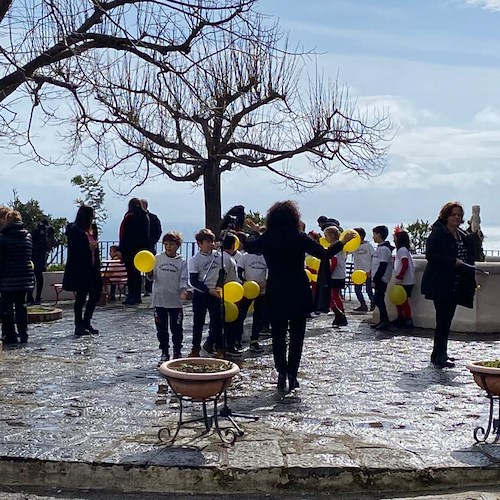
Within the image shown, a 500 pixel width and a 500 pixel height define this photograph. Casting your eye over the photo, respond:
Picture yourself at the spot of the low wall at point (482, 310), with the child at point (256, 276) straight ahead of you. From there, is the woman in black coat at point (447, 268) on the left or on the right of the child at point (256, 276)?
left

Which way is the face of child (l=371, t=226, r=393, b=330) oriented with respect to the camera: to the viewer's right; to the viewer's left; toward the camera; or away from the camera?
to the viewer's left

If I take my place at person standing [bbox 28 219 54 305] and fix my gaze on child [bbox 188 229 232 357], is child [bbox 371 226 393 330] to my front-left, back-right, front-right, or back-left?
front-left

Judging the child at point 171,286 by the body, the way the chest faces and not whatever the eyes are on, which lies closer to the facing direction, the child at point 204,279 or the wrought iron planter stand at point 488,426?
the wrought iron planter stand

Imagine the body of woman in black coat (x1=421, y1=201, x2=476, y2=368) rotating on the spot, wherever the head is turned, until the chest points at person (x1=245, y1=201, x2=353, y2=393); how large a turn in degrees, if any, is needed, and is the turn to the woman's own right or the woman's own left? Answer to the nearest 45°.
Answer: approximately 90° to the woman's own right

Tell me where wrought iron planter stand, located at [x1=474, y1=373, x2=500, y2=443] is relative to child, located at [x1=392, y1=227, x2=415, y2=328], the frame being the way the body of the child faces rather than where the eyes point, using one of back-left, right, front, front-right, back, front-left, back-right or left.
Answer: left

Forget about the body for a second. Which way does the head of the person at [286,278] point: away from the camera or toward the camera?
away from the camera

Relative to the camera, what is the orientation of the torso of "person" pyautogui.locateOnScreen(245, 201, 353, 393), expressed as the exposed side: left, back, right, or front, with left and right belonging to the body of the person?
back

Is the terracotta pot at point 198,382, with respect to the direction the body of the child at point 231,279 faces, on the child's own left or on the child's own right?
on the child's own right

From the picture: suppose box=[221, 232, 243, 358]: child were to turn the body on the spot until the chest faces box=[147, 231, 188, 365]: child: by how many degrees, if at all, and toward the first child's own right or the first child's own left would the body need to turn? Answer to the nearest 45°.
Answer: approximately 135° to the first child's own right

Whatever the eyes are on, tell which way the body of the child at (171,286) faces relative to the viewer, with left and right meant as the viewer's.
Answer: facing the viewer
